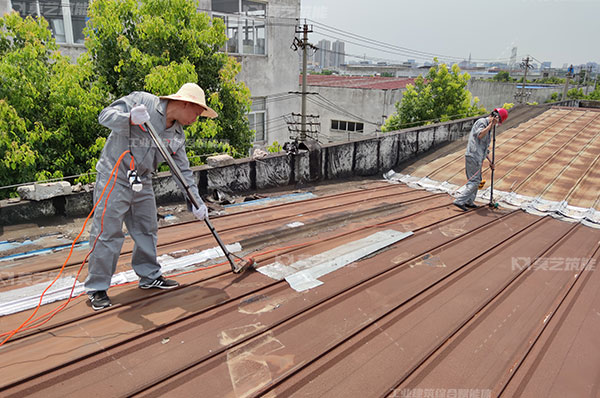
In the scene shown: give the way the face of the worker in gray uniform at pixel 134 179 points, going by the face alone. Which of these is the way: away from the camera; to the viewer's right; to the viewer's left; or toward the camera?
to the viewer's right

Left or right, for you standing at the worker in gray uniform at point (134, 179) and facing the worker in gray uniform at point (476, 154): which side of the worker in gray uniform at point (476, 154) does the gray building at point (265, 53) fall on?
left

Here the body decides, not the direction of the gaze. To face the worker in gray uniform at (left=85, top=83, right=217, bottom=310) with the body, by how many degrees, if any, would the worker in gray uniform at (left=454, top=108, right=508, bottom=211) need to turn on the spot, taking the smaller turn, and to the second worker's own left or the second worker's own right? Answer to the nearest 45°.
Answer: approximately 135° to the second worker's own right

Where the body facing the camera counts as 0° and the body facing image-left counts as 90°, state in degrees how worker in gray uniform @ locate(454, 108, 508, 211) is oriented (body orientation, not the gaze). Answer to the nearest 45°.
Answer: approximately 270°

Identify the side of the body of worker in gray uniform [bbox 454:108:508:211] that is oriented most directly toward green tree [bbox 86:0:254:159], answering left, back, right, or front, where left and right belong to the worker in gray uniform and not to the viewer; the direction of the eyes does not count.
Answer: back

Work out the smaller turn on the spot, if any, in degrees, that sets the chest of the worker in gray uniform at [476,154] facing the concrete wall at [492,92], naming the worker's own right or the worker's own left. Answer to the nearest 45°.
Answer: approximately 90° to the worker's own left

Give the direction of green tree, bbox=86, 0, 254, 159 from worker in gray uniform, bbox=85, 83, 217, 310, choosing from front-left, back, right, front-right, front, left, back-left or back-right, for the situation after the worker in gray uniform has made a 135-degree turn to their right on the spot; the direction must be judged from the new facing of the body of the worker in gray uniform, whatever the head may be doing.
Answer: right

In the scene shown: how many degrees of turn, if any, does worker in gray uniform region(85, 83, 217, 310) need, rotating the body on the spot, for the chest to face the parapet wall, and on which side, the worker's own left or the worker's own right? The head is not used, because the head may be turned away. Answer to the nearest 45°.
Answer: approximately 90° to the worker's own left
